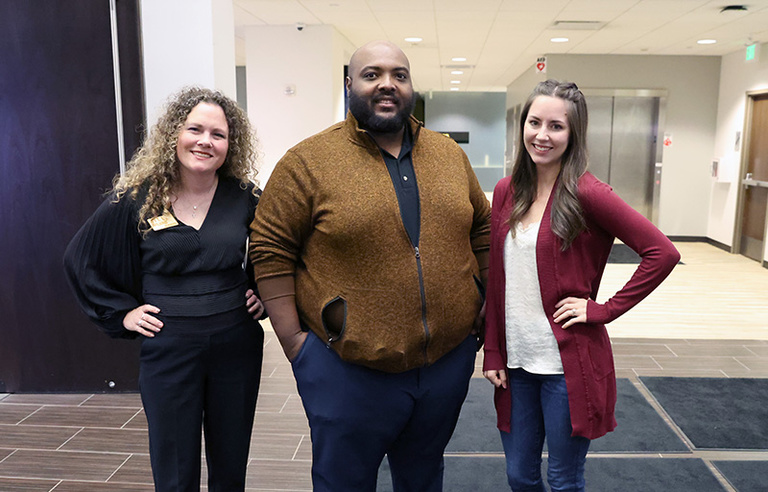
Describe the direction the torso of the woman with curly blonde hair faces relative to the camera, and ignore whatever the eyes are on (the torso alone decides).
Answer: toward the camera

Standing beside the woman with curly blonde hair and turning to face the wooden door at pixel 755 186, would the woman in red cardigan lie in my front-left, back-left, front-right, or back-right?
front-right

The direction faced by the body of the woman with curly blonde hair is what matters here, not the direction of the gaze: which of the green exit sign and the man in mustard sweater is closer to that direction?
the man in mustard sweater

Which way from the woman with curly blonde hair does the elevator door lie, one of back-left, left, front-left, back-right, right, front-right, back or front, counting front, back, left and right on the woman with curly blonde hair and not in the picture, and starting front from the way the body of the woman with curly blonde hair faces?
back-left

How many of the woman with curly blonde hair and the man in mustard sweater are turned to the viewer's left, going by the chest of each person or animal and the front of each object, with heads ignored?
0

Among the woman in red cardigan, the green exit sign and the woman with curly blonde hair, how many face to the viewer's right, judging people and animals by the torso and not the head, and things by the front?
0

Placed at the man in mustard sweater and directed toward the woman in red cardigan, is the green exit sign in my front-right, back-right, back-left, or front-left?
front-left

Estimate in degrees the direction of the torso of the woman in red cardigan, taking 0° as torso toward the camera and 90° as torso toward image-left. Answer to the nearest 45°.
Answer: approximately 45°

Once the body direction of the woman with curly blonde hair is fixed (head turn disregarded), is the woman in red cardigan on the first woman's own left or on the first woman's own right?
on the first woman's own left

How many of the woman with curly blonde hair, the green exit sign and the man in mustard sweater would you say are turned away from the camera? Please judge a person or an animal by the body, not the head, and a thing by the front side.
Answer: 0
